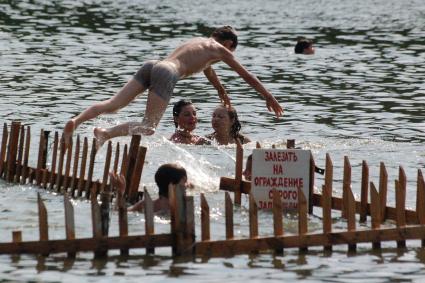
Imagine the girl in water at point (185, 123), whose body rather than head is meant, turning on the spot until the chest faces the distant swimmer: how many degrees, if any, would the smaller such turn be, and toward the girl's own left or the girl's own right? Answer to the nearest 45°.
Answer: approximately 135° to the girl's own left

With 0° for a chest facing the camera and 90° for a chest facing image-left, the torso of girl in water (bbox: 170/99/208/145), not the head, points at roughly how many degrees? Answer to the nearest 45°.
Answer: approximately 315°

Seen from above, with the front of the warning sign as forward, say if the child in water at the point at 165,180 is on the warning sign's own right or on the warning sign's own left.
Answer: on the warning sign's own right
